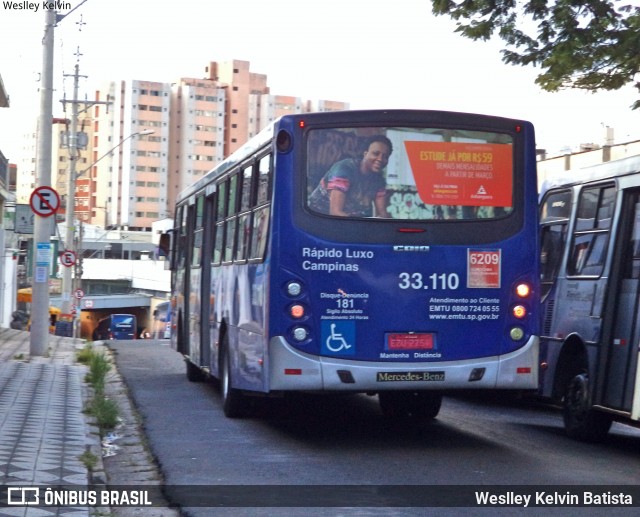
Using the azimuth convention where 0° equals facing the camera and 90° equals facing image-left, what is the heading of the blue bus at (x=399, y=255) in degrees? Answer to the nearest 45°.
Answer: approximately 180°

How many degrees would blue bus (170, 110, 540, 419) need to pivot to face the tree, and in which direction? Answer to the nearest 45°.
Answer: approximately 45° to its right

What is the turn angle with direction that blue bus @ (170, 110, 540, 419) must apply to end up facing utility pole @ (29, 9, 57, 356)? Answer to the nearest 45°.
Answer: approximately 45° to its left

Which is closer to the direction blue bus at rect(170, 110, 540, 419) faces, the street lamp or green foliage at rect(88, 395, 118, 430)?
the street lamp

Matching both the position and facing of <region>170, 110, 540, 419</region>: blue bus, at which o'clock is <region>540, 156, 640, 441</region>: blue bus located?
<region>540, 156, 640, 441</region>: blue bus is roughly at 2 o'clock from <region>170, 110, 540, 419</region>: blue bus.

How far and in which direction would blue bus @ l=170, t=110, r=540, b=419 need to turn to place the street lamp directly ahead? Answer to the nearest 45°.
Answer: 0° — it already faces it
